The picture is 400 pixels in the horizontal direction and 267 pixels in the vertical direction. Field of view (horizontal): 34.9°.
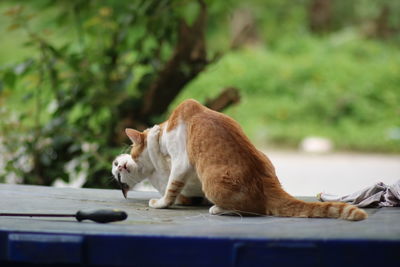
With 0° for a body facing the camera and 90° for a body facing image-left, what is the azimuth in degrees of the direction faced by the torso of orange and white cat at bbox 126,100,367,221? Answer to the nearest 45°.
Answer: approximately 90°
